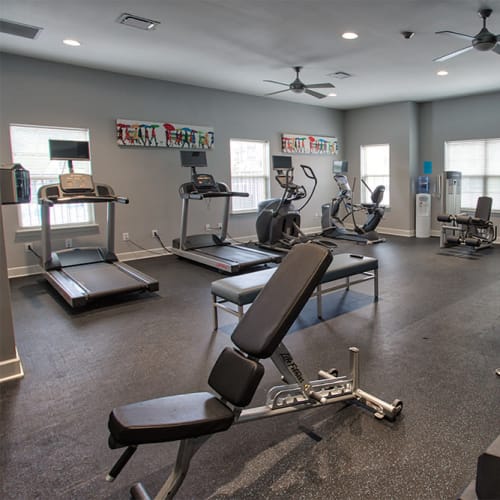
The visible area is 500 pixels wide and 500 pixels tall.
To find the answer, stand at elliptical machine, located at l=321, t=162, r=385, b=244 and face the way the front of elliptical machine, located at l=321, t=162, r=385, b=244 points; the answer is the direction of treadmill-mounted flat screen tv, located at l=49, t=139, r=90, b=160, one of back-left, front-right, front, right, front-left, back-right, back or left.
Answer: left

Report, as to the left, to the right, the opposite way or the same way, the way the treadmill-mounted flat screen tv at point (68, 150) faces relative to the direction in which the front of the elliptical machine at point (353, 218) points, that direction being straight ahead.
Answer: the opposite way

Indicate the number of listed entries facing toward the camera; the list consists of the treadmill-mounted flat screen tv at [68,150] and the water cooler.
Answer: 2

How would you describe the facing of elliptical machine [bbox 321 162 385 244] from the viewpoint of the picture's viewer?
facing away from the viewer and to the left of the viewer

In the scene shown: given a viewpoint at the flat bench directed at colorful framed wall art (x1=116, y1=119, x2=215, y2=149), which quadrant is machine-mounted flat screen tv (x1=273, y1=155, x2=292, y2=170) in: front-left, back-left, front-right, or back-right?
front-right

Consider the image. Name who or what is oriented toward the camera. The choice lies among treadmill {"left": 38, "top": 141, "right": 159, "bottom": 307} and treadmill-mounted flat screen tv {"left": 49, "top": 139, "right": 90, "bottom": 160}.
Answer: the treadmill-mounted flat screen tv

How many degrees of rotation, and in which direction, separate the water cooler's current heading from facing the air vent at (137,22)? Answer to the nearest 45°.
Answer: approximately 45° to its right

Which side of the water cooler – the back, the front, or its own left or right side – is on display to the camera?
front

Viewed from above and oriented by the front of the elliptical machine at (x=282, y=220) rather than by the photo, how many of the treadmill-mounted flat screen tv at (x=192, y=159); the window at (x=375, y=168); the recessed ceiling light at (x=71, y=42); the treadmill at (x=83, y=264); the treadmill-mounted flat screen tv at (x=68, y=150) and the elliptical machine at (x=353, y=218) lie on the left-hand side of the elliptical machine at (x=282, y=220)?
4

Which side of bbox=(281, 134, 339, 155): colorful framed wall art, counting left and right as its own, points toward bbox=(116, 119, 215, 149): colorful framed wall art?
right

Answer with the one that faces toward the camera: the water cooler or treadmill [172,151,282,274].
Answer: the water cooler

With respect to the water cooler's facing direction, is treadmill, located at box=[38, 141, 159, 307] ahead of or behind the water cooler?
ahead

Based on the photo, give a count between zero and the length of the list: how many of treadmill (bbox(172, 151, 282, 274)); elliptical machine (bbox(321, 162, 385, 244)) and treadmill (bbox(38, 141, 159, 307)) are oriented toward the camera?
0
